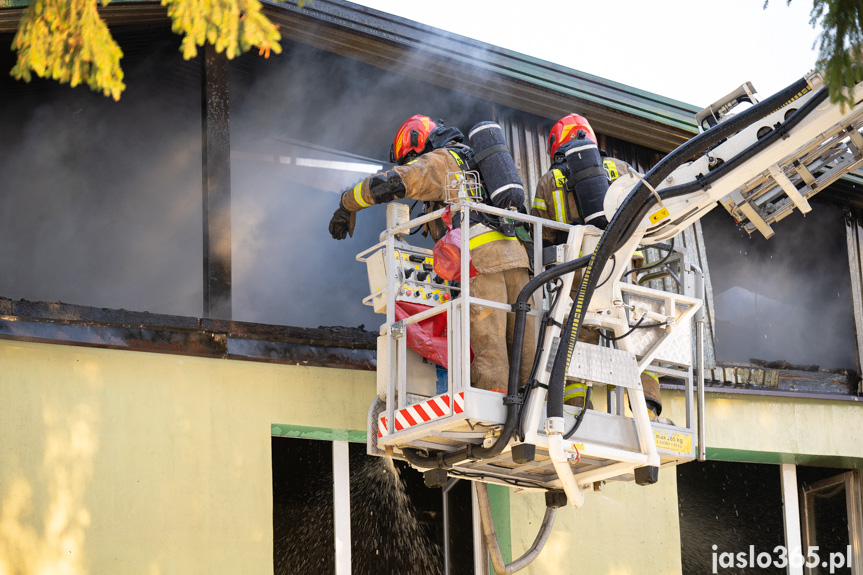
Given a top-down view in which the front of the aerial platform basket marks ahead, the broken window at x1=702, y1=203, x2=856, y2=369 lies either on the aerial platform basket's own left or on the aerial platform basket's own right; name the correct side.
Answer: on the aerial platform basket's own right

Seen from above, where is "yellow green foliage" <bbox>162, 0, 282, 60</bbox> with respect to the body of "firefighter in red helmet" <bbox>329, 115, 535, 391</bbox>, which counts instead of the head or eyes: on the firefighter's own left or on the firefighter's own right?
on the firefighter's own left

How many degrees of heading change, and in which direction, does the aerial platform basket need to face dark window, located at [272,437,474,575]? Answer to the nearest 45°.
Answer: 0° — it already faces it

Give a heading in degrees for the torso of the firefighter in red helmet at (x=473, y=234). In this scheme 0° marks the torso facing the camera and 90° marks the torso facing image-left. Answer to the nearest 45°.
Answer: approximately 90°

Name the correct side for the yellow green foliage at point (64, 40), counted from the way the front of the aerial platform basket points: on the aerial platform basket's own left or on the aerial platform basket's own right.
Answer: on the aerial platform basket's own left

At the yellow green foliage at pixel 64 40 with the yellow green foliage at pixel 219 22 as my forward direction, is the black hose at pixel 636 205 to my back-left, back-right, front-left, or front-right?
front-left

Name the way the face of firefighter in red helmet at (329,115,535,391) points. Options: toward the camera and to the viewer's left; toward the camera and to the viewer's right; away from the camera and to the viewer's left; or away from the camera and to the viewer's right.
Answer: away from the camera and to the viewer's left

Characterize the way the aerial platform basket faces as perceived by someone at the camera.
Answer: facing away from the viewer and to the left of the viewer

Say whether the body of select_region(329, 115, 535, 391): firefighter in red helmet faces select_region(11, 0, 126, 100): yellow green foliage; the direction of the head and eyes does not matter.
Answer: no
